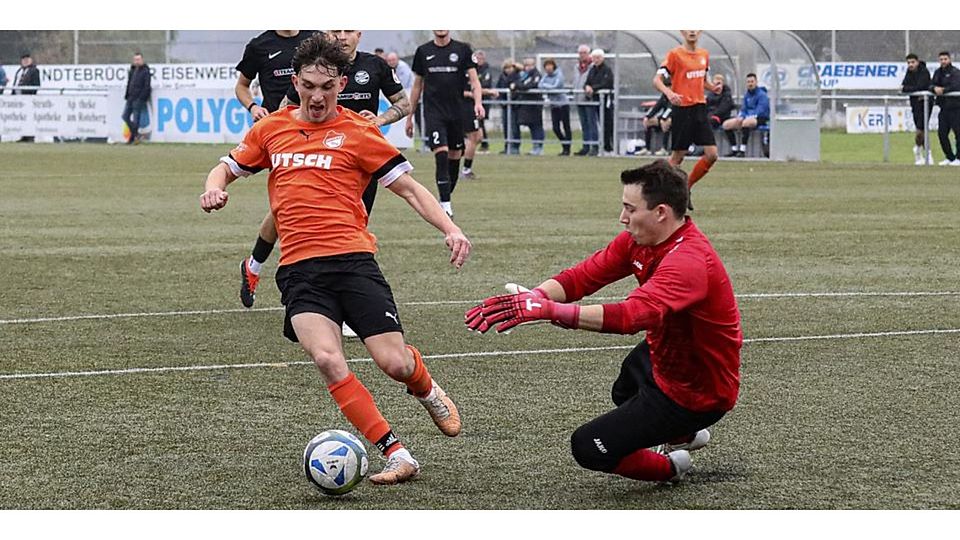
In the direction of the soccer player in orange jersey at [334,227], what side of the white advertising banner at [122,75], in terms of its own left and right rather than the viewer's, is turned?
front

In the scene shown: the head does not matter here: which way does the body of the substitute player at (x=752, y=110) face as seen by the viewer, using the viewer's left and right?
facing the viewer and to the left of the viewer

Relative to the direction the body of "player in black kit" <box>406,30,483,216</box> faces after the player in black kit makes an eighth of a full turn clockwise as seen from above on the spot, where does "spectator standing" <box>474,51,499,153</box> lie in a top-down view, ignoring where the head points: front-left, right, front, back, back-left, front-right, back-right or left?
back-right

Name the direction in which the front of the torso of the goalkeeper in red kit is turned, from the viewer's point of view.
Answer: to the viewer's left

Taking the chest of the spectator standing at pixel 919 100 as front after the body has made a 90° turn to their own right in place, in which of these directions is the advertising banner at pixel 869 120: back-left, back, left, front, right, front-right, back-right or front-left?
front-right

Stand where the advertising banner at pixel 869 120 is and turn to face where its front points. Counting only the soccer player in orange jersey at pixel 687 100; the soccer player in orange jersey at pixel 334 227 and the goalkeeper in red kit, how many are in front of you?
3

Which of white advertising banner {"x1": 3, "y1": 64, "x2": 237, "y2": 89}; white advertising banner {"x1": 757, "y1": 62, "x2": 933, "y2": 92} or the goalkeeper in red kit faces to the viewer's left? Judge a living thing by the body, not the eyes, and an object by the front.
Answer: the goalkeeper in red kit

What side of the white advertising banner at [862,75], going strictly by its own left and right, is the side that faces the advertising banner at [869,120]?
front

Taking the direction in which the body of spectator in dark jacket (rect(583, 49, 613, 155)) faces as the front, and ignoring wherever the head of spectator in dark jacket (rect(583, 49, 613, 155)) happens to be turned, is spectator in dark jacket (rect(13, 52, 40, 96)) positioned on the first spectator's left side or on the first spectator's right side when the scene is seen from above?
on the first spectator's right side

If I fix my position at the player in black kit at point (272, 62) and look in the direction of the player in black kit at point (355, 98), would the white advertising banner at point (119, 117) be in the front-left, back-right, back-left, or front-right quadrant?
back-left
